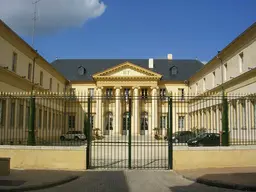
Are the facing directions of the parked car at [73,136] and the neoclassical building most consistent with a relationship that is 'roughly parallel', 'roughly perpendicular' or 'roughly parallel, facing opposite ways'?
roughly perpendicular

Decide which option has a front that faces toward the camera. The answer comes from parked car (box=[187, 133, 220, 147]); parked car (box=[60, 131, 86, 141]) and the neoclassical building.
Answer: the neoclassical building

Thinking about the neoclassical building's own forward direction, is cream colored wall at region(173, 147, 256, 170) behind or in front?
in front

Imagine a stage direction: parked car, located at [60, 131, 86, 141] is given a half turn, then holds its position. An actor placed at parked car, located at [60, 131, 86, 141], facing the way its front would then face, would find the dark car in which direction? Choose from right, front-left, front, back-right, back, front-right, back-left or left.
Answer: front

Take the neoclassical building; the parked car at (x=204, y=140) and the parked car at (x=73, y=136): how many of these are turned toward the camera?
1

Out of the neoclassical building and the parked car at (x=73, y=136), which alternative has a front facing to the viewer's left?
the parked car

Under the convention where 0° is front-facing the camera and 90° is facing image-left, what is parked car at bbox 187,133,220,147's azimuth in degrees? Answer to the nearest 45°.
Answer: approximately 90°

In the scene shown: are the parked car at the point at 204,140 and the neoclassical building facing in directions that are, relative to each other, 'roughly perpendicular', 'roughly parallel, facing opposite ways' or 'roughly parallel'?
roughly perpendicular

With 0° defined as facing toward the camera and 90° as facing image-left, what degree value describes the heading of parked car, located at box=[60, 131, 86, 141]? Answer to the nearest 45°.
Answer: approximately 90°

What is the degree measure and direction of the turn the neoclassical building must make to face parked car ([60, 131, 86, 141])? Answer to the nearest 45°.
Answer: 0° — it already faces it
